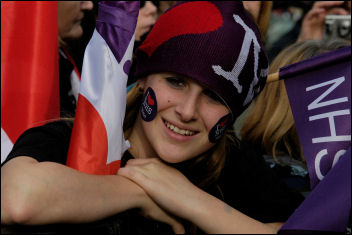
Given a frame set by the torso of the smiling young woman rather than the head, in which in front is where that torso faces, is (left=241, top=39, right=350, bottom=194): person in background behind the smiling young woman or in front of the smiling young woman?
behind

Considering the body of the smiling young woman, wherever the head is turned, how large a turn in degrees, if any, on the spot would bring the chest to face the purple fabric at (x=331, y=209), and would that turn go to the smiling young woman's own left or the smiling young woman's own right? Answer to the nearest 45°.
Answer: approximately 45° to the smiling young woman's own left

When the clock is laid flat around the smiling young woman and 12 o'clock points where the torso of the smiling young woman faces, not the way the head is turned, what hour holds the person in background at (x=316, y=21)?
The person in background is roughly at 7 o'clock from the smiling young woman.

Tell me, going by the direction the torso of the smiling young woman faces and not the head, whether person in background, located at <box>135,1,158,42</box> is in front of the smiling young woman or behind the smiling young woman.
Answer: behind
